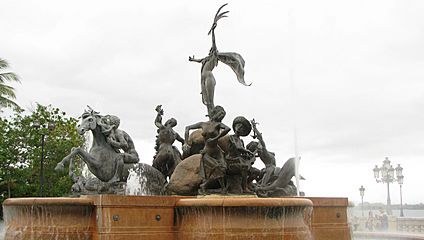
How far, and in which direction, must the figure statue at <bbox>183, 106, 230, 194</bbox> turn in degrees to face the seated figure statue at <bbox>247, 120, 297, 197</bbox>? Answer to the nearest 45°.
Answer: approximately 135° to its left
